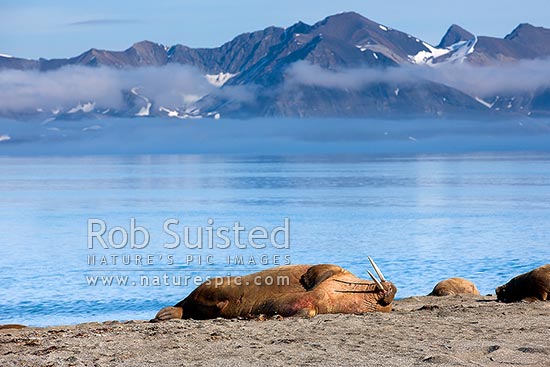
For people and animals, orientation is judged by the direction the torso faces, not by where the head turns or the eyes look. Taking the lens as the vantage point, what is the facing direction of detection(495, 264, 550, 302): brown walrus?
facing to the left of the viewer

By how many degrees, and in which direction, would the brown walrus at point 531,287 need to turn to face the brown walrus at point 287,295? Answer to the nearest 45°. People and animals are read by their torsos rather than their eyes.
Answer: approximately 45° to its left

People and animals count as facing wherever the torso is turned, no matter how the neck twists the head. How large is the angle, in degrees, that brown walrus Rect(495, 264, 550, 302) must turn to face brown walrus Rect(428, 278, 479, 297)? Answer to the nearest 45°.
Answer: approximately 45° to its right
